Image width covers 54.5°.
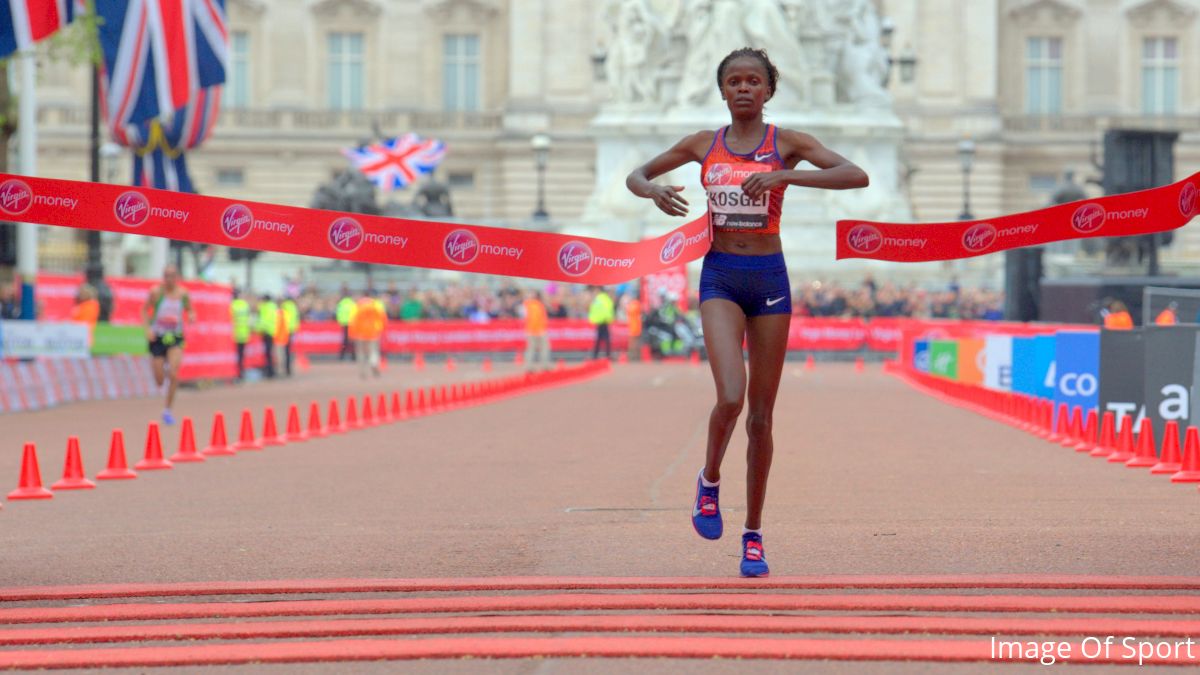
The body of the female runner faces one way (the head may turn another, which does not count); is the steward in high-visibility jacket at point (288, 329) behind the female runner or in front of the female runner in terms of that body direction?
behind

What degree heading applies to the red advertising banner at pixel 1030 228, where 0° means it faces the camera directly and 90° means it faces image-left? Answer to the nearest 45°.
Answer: approximately 0°

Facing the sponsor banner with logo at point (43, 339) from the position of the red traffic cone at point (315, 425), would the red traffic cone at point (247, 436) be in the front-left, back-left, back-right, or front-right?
back-left
